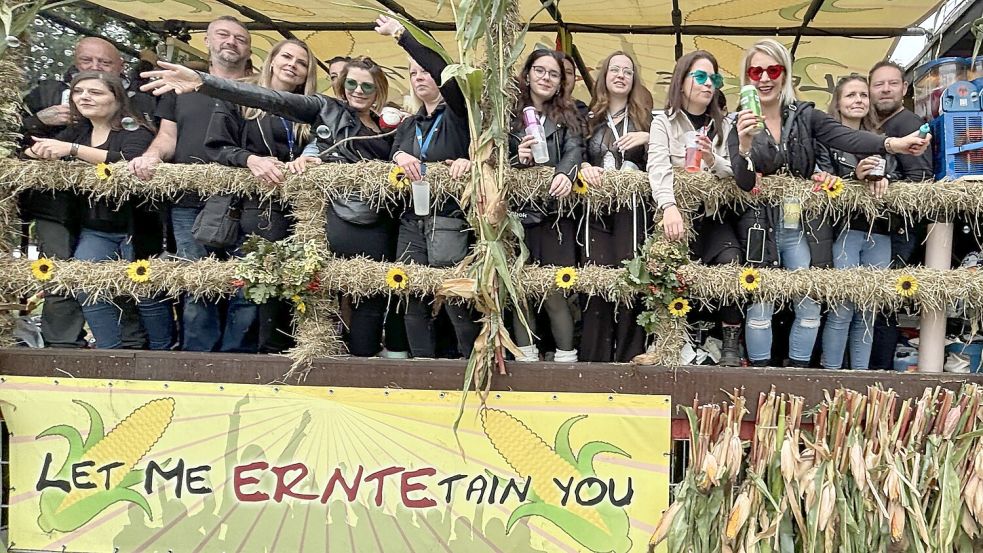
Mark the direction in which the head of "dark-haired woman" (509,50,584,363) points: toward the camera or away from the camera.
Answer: toward the camera

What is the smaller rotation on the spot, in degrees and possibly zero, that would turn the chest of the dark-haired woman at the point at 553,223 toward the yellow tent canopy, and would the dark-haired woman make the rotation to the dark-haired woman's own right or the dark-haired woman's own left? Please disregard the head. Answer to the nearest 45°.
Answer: approximately 180°

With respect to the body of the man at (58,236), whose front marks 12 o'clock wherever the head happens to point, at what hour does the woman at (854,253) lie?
The woman is roughly at 10 o'clock from the man.

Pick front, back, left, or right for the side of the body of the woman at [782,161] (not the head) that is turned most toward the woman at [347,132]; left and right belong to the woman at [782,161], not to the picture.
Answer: right

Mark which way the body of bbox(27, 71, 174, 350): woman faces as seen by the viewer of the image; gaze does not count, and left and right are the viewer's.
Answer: facing the viewer and to the left of the viewer

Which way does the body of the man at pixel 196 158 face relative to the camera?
toward the camera

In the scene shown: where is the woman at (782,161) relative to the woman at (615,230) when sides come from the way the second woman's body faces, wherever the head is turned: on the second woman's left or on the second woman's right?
on the second woman's left

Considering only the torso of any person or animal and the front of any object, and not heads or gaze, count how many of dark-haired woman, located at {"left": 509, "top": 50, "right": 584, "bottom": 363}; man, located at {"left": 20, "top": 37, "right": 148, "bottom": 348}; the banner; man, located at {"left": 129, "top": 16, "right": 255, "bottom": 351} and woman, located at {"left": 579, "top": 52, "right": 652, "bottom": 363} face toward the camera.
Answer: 5

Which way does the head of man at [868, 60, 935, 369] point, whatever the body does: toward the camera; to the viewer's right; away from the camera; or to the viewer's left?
toward the camera

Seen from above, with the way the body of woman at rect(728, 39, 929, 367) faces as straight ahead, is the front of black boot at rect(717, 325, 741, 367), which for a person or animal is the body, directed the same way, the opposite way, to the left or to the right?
the same way

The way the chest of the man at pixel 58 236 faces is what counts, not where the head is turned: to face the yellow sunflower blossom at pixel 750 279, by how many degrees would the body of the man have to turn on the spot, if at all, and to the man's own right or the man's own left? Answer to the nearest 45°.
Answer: approximately 45° to the man's own left

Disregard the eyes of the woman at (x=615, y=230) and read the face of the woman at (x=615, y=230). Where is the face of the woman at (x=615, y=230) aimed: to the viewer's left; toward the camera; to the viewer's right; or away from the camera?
toward the camera

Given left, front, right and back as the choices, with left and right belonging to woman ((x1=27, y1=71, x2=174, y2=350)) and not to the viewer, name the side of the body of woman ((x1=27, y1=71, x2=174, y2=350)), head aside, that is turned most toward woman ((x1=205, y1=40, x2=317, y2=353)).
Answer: left

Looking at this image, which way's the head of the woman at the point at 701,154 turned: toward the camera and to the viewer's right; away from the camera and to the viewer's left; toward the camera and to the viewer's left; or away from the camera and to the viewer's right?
toward the camera and to the viewer's right

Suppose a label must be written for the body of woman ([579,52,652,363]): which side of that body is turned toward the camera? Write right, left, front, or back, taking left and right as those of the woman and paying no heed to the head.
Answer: front

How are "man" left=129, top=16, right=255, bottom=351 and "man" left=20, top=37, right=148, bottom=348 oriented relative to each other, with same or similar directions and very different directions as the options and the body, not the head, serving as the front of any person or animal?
same or similar directions

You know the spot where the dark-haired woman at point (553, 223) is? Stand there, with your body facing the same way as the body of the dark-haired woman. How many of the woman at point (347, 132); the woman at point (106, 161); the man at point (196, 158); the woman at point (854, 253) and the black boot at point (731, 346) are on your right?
3
